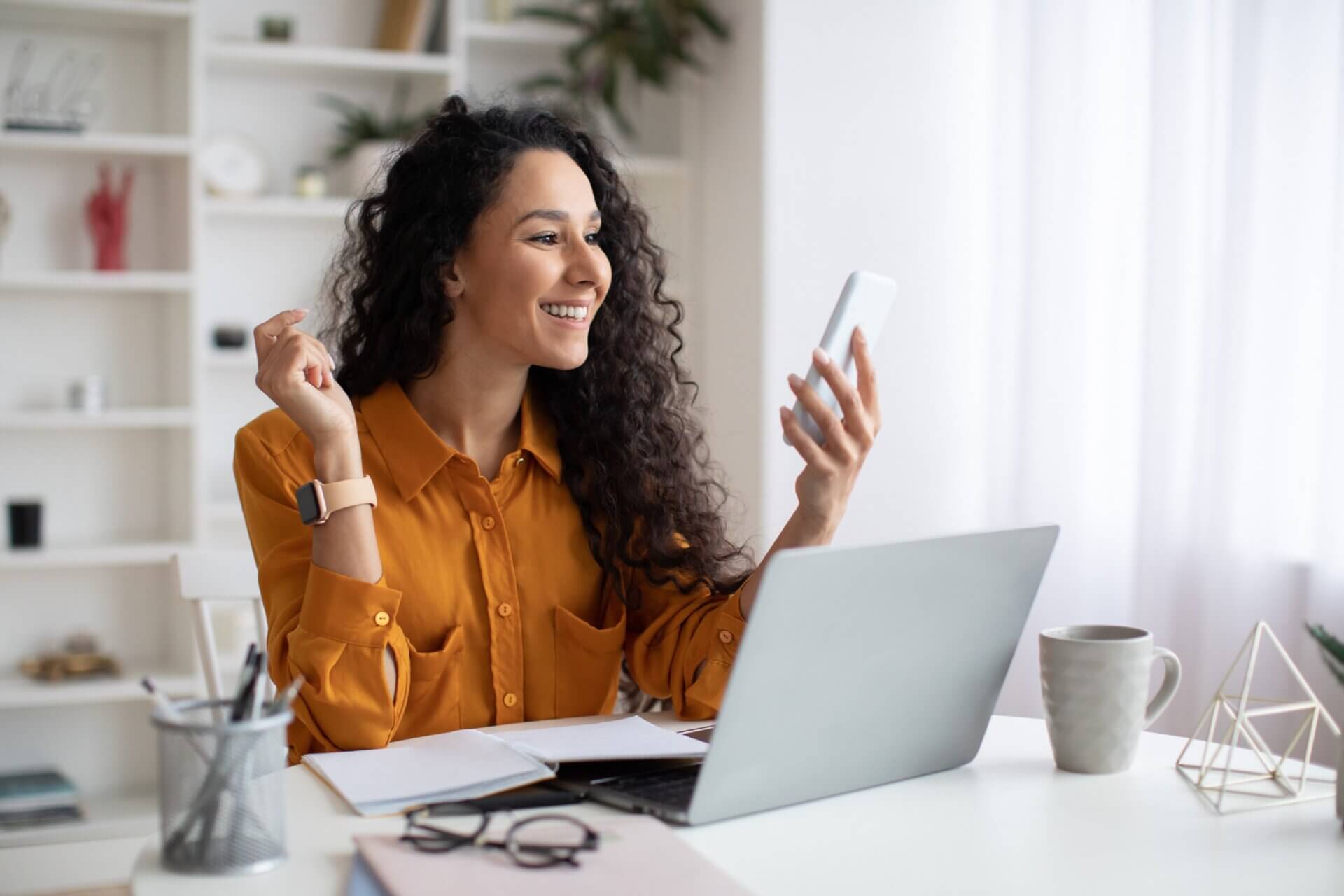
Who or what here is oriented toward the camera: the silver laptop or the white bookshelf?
the white bookshelf

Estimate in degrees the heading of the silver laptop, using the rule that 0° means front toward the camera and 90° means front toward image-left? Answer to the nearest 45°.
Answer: approximately 135°

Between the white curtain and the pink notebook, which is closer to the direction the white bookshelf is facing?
the pink notebook

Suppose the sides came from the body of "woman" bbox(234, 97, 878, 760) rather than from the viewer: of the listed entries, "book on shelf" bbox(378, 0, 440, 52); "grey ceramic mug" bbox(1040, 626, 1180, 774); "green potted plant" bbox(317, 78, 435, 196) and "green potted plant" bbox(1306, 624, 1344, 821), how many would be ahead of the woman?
2

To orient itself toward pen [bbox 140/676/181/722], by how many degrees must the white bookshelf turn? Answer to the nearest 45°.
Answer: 0° — it already faces it

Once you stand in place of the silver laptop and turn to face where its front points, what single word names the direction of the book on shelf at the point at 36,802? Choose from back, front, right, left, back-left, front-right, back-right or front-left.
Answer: front

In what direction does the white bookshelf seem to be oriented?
toward the camera

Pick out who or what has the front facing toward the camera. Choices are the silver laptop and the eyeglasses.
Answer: the eyeglasses

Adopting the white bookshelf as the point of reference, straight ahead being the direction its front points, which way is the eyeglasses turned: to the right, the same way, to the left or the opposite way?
the same way

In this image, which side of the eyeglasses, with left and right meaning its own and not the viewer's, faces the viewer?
front

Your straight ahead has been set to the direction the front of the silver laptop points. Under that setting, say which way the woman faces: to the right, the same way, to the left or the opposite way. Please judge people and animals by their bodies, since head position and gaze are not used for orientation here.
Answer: the opposite way

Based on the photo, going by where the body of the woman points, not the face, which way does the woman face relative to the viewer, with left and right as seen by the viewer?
facing the viewer and to the right of the viewer

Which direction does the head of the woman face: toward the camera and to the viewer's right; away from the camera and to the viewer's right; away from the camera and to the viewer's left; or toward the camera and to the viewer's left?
toward the camera and to the viewer's right

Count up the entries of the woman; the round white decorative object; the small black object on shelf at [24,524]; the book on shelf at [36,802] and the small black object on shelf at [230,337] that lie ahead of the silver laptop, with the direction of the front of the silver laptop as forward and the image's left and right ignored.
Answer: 5

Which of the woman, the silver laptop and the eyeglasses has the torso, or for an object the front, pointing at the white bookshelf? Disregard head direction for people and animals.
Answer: the silver laptop

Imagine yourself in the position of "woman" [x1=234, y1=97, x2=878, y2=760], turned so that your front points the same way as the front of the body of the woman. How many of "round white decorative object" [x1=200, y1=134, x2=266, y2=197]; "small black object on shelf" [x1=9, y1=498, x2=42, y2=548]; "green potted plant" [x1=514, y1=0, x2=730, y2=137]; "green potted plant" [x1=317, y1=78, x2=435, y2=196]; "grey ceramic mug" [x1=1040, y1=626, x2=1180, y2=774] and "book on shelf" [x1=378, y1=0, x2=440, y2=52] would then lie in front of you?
1
